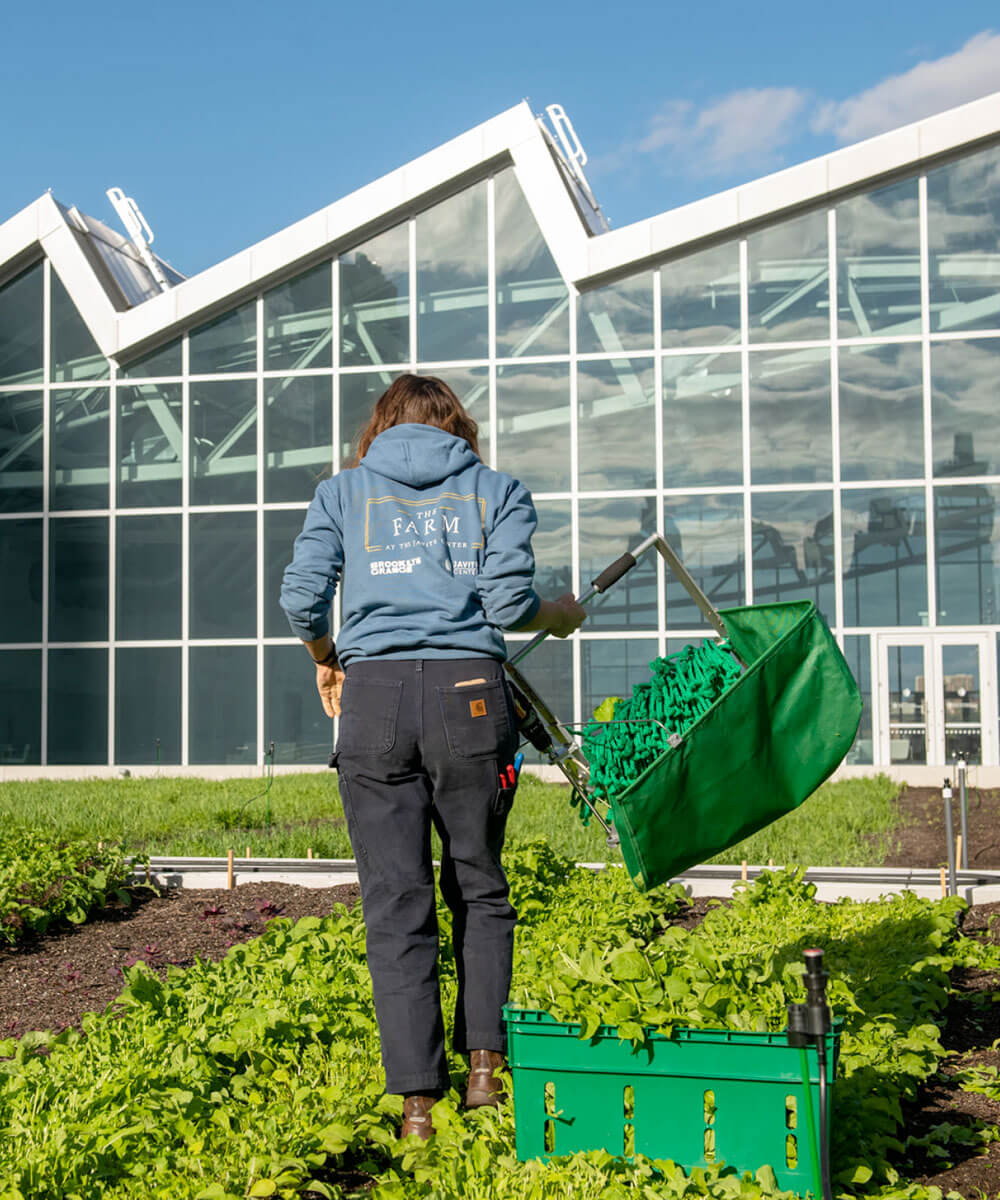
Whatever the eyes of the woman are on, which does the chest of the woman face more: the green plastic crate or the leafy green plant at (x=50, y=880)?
the leafy green plant

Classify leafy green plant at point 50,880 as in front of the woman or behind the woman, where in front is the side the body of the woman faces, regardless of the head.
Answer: in front

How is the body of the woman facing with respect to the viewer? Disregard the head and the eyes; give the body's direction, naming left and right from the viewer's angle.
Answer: facing away from the viewer

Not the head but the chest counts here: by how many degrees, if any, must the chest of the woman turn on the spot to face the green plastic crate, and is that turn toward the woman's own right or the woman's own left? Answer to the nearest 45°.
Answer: approximately 135° to the woman's own right

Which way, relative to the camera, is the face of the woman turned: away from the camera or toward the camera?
away from the camera
